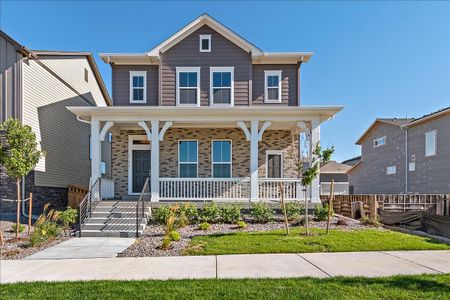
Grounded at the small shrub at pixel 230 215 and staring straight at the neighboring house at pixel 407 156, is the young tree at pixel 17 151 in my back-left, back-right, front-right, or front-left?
back-left

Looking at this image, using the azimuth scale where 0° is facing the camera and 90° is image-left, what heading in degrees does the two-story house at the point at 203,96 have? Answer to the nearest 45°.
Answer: approximately 0°

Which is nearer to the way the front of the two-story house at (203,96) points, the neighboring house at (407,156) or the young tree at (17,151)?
the young tree

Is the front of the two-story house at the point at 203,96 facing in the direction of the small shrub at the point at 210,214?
yes

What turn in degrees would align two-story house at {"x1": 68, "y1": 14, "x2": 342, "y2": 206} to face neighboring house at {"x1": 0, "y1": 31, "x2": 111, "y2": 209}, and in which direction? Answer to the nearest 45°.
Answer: approximately 90° to its right

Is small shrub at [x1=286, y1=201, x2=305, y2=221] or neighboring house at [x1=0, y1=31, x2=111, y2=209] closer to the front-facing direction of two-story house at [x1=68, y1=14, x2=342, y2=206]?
the small shrub

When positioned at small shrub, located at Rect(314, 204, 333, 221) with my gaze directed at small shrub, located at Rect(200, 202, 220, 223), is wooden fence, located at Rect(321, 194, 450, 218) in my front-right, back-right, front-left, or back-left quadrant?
back-right

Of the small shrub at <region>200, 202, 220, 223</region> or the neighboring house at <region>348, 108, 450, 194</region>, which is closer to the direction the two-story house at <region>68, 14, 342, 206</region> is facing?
the small shrub

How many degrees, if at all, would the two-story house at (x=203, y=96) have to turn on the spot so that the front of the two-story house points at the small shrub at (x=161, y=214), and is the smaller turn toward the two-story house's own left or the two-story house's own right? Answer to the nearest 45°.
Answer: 0° — it already faces it
